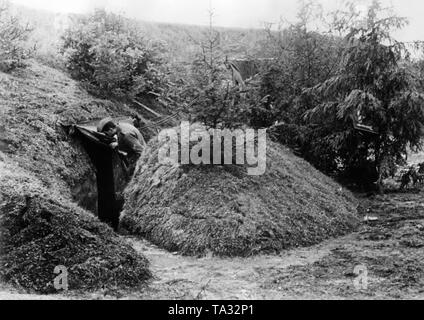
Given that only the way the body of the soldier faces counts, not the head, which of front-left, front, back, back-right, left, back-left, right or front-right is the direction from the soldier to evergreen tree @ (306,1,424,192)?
back

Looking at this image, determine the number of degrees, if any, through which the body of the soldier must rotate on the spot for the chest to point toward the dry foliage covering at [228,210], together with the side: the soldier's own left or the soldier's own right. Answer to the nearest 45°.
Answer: approximately 135° to the soldier's own left

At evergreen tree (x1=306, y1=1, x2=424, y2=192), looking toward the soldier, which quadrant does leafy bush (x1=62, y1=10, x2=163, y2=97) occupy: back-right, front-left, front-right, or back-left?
front-right

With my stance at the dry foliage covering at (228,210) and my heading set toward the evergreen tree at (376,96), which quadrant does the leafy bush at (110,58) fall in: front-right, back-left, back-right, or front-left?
front-left
